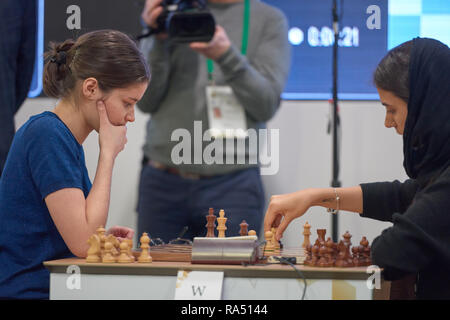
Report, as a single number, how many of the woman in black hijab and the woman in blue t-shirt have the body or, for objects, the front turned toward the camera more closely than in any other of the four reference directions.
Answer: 0

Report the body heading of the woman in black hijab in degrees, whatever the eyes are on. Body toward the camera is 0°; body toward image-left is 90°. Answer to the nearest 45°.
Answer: approximately 90°

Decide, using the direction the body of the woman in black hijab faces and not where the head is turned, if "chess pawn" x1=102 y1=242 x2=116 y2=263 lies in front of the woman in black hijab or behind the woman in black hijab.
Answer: in front

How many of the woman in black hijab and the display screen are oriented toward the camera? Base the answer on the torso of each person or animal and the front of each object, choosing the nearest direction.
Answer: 1

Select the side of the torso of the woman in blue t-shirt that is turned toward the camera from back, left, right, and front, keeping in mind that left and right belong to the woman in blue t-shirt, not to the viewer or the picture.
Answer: right

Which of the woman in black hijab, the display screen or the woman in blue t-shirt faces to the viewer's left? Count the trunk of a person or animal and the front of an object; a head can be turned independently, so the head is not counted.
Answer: the woman in black hijab

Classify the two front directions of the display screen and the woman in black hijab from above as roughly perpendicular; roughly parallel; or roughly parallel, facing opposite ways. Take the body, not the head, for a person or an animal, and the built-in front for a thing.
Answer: roughly perpendicular

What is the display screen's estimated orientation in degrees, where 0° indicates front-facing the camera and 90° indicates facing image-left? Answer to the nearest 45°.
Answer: approximately 0°

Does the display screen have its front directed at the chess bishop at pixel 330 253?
yes

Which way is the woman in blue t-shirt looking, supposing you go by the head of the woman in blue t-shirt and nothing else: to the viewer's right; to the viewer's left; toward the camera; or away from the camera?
to the viewer's right

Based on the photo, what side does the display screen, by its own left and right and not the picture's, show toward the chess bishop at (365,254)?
front

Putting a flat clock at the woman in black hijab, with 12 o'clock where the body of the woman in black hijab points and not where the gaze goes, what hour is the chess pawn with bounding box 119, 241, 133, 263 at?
The chess pawn is roughly at 11 o'clock from the woman in black hijab.

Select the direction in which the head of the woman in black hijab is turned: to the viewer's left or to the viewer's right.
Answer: to the viewer's left

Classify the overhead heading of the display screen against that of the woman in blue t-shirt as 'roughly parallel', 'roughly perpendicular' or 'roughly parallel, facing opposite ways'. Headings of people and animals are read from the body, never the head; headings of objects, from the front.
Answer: roughly perpendicular
